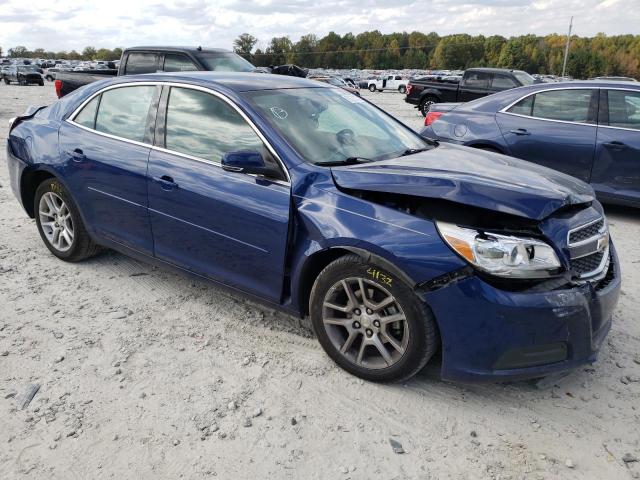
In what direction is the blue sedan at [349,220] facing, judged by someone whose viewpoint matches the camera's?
facing the viewer and to the right of the viewer

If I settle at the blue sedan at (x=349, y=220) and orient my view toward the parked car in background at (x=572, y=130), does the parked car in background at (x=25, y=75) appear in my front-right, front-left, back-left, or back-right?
front-left

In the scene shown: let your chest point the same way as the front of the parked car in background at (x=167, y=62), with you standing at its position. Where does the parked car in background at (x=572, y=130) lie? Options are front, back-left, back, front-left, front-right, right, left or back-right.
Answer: front

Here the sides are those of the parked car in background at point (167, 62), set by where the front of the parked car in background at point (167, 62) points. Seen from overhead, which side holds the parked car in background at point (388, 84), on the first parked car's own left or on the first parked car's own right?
on the first parked car's own left

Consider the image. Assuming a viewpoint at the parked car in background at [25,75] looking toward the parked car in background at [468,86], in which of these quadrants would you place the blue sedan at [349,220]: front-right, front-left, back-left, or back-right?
front-right

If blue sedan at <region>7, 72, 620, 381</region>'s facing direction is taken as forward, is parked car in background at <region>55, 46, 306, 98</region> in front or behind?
behind
